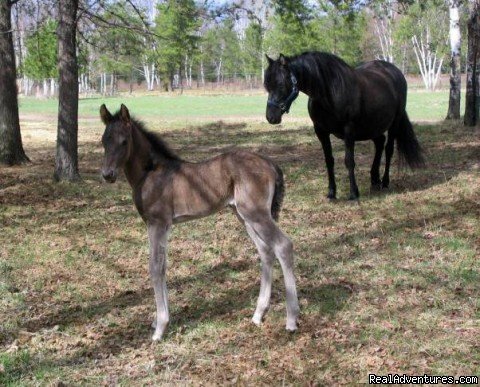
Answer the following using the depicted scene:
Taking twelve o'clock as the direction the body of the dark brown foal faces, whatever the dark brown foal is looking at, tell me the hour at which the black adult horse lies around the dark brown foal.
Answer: The black adult horse is roughly at 4 o'clock from the dark brown foal.

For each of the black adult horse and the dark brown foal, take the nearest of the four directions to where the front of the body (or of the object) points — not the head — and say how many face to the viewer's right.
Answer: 0

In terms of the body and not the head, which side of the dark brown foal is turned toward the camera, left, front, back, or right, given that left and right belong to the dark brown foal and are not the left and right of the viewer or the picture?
left

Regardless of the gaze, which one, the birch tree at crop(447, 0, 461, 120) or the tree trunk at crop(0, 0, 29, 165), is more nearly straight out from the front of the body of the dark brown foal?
the tree trunk

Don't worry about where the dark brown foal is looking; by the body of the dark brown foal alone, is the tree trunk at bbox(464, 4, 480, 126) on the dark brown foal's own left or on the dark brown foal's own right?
on the dark brown foal's own right

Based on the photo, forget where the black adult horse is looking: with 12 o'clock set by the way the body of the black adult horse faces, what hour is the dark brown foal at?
The dark brown foal is roughly at 11 o'clock from the black adult horse.

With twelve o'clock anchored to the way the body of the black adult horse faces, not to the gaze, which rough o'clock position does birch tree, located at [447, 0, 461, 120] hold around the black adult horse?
The birch tree is roughly at 5 o'clock from the black adult horse.

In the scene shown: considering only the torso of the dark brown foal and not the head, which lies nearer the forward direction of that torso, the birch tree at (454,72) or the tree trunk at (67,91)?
the tree trunk

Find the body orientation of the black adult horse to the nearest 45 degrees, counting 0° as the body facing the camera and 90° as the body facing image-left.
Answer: approximately 45°
